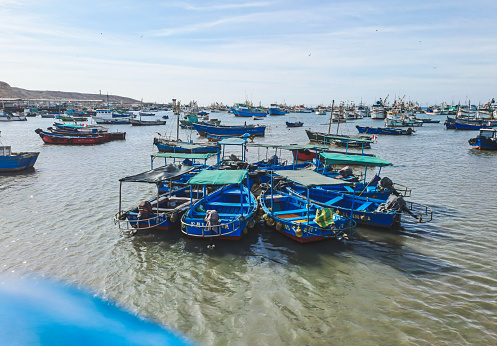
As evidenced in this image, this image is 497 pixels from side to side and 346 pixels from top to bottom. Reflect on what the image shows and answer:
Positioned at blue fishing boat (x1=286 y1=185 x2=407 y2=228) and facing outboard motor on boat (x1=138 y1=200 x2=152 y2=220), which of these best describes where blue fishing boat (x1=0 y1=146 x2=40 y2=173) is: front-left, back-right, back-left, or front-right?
front-right

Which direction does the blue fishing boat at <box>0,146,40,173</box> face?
to the viewer's right

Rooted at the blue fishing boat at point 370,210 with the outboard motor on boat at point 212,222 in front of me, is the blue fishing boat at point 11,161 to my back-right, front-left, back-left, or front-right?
front-right

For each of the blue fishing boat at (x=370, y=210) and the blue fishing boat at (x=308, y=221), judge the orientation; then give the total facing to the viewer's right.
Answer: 0

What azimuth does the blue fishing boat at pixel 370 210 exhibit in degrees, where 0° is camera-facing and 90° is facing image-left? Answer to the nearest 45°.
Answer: approximately 135°

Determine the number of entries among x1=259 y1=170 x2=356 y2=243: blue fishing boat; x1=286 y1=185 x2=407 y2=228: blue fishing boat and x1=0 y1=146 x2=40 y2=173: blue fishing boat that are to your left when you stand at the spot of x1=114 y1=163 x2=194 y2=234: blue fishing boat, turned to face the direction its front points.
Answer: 1

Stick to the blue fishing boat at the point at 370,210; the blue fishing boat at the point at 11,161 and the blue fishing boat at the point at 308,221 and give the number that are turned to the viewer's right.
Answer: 1

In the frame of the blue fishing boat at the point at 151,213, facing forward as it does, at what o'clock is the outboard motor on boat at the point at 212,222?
The outboard motor on boat is roughly at 3 o'clock from the blue fishing boat.

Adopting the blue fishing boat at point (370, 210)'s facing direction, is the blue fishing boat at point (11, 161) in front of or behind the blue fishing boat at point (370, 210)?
in front
